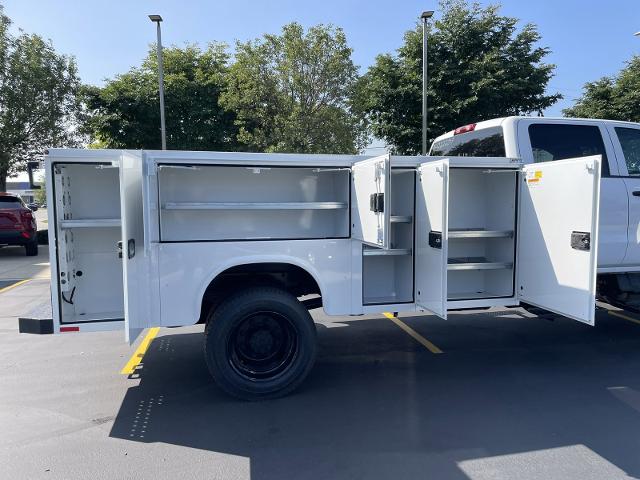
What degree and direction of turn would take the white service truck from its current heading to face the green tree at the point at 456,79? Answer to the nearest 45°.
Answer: approximately 90° to its left

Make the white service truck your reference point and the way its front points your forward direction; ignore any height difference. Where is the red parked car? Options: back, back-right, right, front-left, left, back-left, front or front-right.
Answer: back-left

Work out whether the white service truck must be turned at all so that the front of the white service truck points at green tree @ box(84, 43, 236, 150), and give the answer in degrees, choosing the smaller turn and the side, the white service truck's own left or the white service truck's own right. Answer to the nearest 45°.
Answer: approximately 135° to the white service truck's own left

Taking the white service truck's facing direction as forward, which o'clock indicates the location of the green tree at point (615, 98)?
The green tree is roughly at 10 o'clock from the white service truck.

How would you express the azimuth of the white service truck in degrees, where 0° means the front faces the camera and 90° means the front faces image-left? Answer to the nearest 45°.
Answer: approximately 270°

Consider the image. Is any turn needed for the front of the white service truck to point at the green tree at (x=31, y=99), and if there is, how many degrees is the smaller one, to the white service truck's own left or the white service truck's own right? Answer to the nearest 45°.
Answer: approximately 135° to the white service truck's own left

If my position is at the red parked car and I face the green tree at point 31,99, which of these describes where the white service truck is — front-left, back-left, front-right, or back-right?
back-right

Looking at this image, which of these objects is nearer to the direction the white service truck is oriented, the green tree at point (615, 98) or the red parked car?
the green tree

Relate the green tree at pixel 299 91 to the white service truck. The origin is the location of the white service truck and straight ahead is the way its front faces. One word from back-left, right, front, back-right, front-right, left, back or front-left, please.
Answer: left

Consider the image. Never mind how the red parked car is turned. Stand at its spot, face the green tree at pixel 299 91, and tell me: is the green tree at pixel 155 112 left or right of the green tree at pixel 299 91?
left
